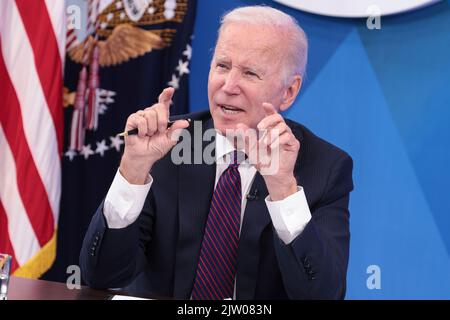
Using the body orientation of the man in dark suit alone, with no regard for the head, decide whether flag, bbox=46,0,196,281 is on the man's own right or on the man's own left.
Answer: on the man's own right

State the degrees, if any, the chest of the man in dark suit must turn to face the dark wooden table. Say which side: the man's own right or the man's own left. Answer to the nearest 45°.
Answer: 0° — they already face it

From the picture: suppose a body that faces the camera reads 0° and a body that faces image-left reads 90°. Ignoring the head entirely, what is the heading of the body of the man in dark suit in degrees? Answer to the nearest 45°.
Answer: approximately 45°

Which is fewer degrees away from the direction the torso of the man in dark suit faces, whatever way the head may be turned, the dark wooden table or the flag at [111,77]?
the dark wooden table

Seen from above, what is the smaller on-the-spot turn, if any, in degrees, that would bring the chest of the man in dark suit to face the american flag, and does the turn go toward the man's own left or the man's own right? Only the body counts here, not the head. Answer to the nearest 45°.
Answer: approximately 90° to the man's own right
